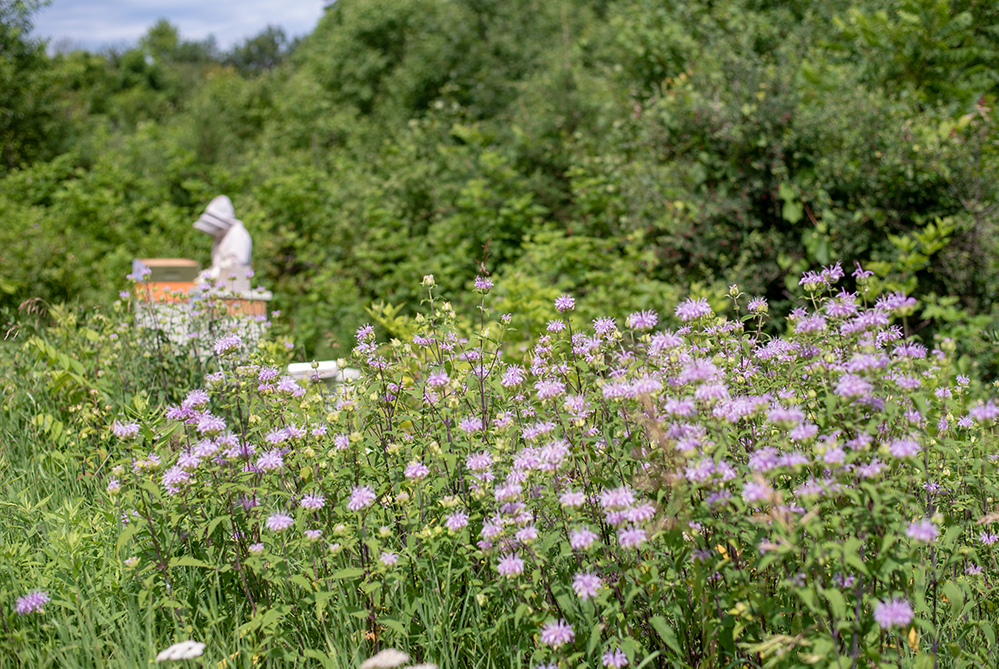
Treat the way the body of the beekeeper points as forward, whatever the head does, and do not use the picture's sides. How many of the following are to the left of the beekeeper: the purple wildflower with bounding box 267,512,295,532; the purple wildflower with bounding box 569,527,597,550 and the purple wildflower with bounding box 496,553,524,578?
3

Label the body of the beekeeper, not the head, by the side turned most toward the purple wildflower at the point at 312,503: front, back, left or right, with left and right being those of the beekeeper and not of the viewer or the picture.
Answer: left

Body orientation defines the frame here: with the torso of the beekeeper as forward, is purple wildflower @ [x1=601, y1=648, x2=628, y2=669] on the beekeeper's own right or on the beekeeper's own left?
on the beekeeper's own left

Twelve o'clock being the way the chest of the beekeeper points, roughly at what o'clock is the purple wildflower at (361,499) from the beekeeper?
The purple wildflower is roughly at 9 o'clock from the beekeeper.

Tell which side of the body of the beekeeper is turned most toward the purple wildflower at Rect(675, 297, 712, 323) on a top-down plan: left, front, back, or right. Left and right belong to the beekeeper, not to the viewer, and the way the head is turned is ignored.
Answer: left

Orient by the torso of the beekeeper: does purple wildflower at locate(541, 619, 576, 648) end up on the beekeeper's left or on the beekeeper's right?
on the beekeeper's left

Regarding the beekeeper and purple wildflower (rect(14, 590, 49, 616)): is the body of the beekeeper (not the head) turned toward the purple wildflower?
no

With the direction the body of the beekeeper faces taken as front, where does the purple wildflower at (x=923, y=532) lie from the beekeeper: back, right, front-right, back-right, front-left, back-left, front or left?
left

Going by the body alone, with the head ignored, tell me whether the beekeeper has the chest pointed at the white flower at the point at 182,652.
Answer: no

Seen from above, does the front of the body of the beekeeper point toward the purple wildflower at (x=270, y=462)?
no

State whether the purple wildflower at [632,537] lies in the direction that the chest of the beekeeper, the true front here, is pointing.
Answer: no

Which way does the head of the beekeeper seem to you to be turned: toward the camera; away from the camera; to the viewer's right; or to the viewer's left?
to the viewer's left

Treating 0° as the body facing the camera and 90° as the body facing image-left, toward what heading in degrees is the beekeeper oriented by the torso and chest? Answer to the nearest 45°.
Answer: approximately 90°

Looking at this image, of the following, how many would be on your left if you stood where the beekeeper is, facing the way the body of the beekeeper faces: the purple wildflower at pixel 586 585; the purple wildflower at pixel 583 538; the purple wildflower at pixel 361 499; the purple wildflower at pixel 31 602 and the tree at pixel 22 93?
4

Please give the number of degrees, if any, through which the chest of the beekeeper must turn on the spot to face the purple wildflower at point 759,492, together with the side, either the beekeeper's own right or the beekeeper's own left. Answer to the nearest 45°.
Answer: approximately 90° to the beekeeper's own left
